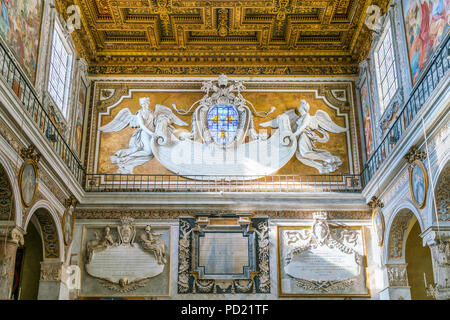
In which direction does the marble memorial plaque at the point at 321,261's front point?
toward the camera

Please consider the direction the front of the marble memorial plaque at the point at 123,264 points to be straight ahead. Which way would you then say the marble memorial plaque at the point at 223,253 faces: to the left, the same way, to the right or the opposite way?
the same way

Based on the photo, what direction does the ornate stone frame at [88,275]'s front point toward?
toward the camera

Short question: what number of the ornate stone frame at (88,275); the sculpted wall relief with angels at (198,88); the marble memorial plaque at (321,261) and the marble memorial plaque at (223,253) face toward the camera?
4

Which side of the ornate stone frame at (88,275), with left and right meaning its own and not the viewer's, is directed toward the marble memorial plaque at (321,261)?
left

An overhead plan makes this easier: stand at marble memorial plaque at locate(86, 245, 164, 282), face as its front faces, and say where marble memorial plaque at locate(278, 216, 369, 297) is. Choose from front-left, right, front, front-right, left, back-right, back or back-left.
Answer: left

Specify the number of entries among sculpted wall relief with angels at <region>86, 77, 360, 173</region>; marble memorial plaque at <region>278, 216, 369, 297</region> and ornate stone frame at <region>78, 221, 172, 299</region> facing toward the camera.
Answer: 3

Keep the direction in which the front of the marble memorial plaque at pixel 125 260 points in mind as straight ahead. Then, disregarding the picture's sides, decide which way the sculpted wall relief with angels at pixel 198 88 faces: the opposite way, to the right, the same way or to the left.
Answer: the same way

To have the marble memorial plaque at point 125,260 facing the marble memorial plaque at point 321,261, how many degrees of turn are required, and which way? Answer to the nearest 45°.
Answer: approximately 90° to its left

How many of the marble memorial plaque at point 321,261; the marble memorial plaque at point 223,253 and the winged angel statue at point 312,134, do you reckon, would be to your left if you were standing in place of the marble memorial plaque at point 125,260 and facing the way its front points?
3

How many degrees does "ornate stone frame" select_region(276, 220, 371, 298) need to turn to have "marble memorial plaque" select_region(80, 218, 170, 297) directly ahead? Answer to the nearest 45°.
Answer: approximately 90° to its right

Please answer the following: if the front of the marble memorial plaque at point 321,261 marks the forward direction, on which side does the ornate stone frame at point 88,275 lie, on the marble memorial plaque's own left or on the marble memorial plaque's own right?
on the marble memorial plaque's own right

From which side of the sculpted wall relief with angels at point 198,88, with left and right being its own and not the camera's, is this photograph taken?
front

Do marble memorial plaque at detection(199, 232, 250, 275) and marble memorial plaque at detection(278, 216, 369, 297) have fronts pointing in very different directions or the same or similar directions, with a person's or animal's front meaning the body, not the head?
same or similar directions

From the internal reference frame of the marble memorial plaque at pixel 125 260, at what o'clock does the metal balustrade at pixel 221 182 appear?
The metal balustrade is roughly at 9 o'clock from the marble memorial plaque.

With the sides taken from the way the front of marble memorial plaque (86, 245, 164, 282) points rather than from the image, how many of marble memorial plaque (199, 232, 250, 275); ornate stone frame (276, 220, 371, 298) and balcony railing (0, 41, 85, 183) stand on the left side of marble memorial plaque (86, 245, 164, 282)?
2

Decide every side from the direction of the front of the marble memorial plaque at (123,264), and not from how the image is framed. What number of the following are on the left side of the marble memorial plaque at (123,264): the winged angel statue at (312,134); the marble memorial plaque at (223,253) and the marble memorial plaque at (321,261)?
3
